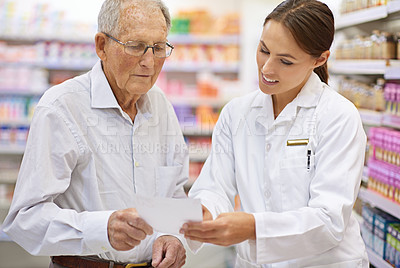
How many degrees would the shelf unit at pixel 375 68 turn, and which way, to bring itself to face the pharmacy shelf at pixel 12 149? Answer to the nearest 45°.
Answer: approximately 45° to its right

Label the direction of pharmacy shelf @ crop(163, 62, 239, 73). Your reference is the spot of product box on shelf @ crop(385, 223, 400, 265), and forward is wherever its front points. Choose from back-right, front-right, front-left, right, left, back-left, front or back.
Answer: right

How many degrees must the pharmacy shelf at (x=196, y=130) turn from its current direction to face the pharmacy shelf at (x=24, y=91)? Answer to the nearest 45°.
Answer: approximately 90° to its right

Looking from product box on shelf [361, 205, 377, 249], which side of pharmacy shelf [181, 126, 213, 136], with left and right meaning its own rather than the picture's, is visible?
front

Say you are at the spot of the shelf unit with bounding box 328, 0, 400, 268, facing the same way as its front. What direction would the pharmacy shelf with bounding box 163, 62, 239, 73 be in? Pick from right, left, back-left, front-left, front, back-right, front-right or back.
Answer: right

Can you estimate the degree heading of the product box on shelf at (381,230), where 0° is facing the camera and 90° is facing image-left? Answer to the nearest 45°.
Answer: approximately 45°

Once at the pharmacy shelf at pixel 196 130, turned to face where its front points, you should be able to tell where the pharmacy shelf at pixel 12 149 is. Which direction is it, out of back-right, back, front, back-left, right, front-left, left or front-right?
right

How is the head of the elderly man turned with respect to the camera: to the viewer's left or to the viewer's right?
to the viewer's right

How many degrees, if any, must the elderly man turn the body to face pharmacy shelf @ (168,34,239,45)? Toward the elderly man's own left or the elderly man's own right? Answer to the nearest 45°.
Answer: approximately 135° to the elderly man's own left

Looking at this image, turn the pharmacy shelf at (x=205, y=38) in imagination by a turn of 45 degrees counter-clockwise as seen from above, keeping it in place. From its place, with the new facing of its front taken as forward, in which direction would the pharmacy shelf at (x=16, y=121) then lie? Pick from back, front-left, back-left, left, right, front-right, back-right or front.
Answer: back-right

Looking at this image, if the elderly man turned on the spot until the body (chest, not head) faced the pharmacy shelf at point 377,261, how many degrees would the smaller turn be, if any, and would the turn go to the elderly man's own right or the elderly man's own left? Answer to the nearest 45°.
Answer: approximately 45° to the elderly man's own left

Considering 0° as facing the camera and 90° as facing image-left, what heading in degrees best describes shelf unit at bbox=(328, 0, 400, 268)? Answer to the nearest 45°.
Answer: approximately 45°

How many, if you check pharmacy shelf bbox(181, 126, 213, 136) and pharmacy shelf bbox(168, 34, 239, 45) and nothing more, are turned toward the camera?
2

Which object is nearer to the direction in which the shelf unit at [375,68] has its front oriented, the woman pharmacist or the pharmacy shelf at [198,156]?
the woman pharmacist

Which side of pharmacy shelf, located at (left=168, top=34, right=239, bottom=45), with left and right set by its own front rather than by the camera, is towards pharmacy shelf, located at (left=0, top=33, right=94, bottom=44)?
right

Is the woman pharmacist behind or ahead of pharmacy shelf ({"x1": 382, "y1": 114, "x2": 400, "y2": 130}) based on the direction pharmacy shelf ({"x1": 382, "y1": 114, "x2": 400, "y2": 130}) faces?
ahead

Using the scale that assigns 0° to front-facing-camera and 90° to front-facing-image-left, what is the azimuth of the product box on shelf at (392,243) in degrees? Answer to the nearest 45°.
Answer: approximately 45°
